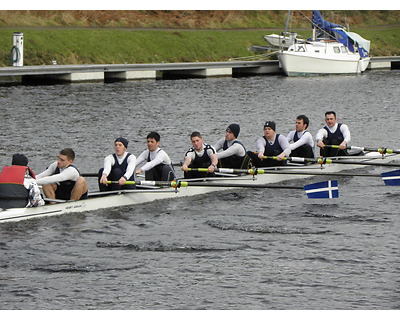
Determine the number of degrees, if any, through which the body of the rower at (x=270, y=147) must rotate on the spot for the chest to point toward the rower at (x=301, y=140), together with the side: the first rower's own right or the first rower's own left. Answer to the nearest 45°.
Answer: approximately 180°

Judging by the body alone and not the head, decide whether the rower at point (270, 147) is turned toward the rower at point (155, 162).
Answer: yes

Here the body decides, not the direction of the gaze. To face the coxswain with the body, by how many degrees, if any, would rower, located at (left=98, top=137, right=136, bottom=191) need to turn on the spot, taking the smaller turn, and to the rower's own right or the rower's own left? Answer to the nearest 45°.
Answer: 0° — they already face them

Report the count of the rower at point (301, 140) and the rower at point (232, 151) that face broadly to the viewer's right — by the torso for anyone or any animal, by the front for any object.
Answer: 0

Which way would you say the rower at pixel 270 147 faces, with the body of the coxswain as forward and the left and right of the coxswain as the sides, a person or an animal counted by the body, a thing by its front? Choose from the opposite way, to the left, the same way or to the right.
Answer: the opposite way

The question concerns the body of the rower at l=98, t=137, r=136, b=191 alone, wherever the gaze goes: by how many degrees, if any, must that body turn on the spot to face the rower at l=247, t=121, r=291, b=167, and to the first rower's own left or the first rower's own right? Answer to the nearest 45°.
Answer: approximately 180°

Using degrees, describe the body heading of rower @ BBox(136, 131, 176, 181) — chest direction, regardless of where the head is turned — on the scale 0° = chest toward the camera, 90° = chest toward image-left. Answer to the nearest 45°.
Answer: approximately 45°

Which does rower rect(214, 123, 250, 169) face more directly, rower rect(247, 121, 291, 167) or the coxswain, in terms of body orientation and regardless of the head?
the coxswain

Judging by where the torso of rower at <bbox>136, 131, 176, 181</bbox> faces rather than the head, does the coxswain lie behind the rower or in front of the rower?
in front

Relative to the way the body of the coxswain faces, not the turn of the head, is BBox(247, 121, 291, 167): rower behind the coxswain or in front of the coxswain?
in front

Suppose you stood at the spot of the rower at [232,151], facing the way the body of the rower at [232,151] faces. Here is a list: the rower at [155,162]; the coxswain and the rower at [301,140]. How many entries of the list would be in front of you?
2

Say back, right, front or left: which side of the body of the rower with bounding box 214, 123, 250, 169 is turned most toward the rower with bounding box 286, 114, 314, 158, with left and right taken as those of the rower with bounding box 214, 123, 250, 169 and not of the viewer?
back

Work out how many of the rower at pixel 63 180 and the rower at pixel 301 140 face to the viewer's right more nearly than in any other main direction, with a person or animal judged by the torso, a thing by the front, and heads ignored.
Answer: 0

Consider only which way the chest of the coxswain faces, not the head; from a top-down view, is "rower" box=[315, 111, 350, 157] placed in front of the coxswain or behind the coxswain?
in front

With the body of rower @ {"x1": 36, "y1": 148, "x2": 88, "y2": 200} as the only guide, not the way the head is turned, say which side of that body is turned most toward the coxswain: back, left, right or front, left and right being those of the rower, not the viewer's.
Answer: front

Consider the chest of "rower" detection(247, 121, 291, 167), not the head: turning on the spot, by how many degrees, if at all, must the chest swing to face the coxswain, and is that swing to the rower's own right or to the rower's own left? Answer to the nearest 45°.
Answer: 0° — they already face them
